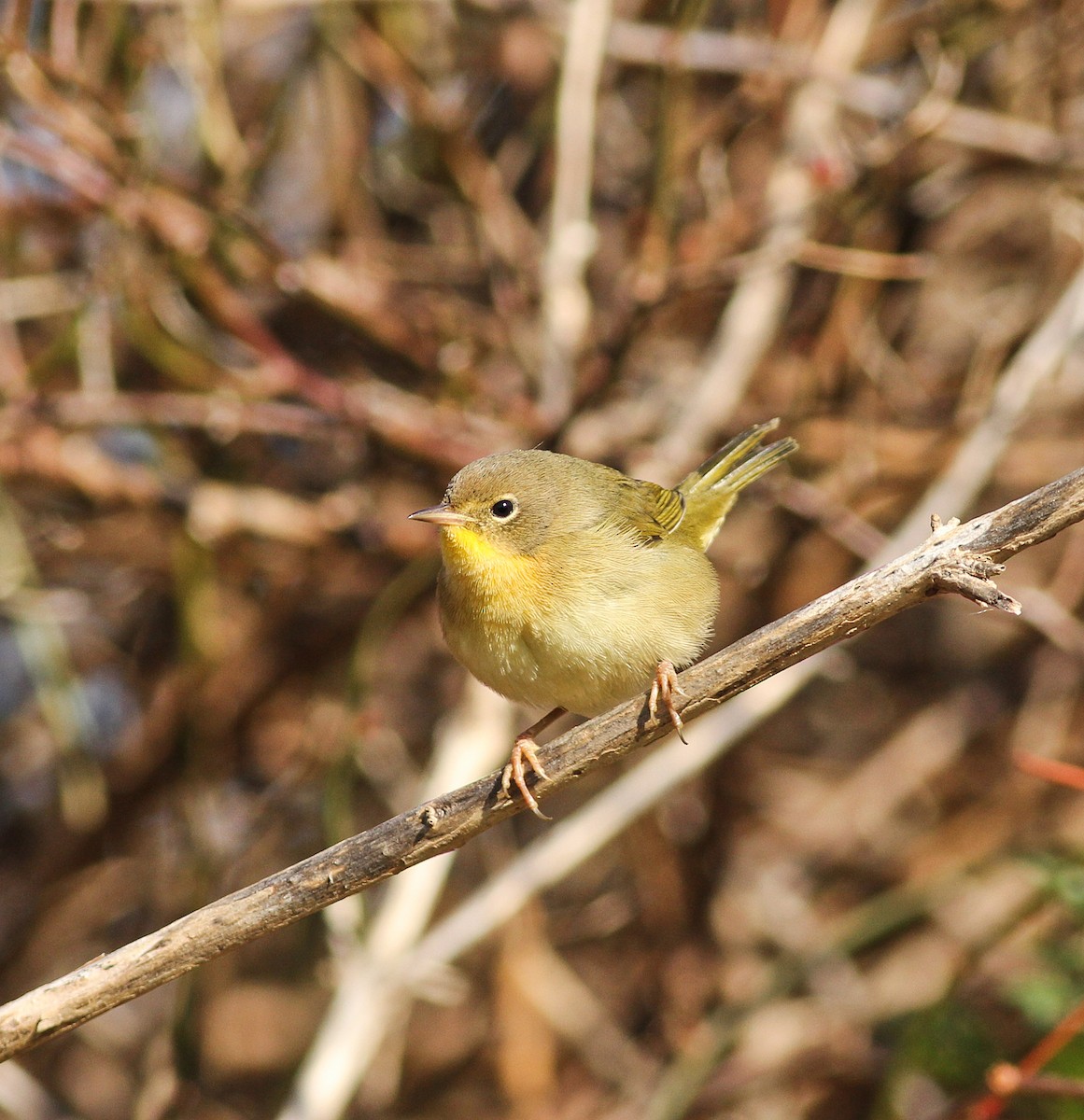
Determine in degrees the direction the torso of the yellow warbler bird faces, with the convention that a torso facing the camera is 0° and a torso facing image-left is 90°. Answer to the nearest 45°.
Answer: approximately 45°

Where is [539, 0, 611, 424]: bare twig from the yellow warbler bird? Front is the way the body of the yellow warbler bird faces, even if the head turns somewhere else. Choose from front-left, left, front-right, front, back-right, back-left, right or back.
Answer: back-right

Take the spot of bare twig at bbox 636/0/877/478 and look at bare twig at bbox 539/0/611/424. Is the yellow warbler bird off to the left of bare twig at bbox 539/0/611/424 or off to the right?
left

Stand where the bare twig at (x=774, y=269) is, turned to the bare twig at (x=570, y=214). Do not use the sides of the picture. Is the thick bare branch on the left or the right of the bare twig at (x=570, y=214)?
left

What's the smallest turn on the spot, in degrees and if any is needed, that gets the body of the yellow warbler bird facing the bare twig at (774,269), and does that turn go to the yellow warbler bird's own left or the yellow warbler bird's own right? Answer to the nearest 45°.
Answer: approximately 180°
